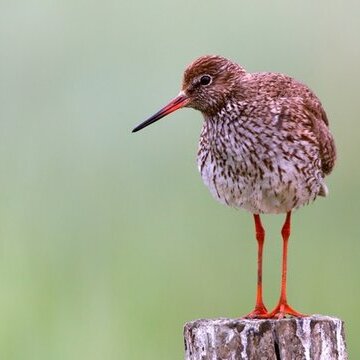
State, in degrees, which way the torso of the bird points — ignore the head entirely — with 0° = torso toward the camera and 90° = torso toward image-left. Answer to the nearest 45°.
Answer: approximately 45°
